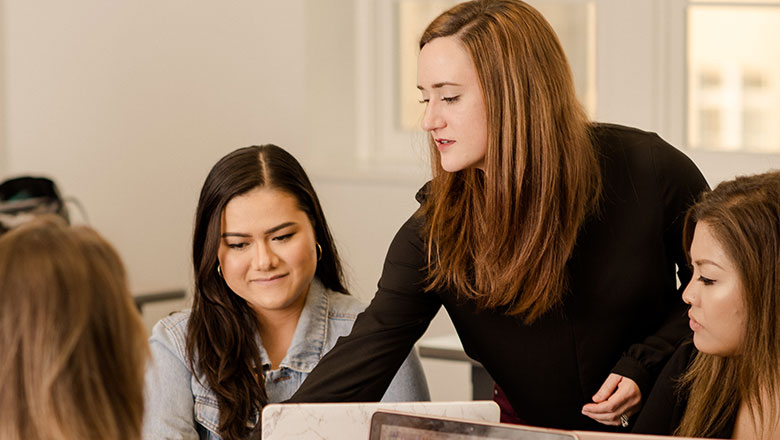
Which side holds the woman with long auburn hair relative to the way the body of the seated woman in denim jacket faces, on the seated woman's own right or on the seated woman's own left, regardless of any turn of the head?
on the seated woman's own left

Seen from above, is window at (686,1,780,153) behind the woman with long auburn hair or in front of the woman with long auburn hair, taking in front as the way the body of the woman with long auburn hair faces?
behind

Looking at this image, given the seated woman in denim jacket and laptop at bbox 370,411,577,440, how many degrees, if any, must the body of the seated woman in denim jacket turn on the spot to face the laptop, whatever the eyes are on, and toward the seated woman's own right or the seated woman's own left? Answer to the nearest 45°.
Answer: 0° — they already face it

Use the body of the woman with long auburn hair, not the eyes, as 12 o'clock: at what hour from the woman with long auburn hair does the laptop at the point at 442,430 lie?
The laptop is roughly at 11 o'clock from the woman with long auburn hair.

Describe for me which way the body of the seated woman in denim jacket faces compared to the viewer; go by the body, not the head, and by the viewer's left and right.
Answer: facing the viewer

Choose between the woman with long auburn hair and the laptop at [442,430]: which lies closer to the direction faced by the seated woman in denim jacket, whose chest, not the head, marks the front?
the laptop

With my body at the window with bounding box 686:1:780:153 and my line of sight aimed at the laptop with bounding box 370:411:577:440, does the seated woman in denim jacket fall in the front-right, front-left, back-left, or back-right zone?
front-right

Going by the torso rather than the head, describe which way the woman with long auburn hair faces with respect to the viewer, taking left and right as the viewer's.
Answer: facing the viewer and to the left of the viewer

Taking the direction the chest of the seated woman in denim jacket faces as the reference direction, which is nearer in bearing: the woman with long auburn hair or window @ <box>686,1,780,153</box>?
the woman with long auburn hair

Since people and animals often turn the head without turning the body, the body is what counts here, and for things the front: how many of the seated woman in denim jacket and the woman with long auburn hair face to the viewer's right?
0

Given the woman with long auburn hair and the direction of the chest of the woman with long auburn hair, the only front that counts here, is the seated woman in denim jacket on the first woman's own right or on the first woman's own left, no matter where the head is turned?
on the first woman's own right

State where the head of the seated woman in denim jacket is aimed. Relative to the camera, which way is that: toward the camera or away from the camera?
toward the camera
